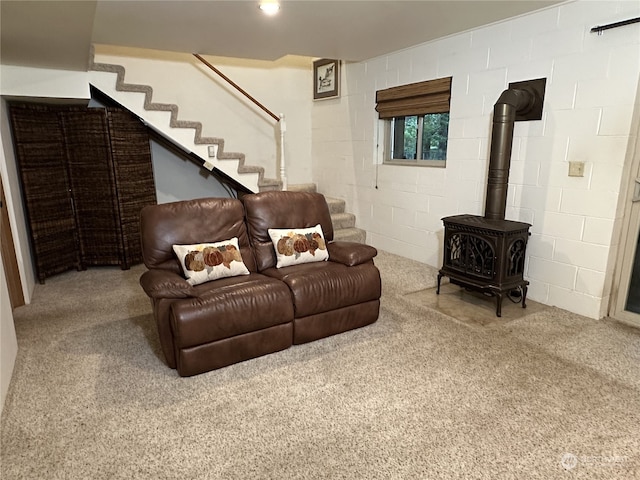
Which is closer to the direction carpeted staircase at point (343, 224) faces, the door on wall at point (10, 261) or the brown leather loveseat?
the brown leather loveseat

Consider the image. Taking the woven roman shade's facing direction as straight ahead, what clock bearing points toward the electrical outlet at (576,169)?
The electrical outlet is roughly at 9 o'clock from the woven roman shade.

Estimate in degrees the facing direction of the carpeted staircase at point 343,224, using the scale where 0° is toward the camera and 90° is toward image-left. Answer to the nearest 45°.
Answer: approximately 315°

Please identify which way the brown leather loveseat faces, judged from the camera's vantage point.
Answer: facing the viewer and to the right of the viewer

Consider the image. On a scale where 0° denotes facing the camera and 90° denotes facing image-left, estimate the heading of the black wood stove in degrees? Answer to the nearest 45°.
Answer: approximately 45°

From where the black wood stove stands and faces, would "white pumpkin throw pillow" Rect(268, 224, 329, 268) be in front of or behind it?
in front

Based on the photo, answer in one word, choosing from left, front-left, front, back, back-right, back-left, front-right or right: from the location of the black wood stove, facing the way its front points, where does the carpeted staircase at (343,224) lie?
right

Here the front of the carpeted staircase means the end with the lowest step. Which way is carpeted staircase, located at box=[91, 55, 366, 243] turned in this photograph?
to the viewer's right

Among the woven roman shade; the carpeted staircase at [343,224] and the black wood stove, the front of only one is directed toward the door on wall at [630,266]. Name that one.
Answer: the carpeted staircase

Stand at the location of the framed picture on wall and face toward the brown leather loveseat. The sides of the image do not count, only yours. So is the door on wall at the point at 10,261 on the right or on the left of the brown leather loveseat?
right

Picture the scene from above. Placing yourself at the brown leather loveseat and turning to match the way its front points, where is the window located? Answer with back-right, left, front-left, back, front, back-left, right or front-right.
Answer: left

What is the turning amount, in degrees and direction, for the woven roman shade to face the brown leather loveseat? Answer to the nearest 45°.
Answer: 0° — it already faces it

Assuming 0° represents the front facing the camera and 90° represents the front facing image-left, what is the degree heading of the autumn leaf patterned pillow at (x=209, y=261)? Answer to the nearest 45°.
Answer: approximately 315°

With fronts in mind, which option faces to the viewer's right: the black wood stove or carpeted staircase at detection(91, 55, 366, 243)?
the carpeted staircase

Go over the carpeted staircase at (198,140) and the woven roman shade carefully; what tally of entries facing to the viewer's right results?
1
